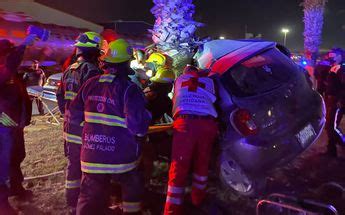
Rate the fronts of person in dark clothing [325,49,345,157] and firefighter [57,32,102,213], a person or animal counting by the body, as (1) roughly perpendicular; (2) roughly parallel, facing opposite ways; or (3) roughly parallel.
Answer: roughly perpendicular

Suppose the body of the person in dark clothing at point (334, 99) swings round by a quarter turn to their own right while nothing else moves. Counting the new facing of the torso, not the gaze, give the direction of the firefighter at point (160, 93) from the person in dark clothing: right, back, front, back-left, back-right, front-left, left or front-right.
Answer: back-left

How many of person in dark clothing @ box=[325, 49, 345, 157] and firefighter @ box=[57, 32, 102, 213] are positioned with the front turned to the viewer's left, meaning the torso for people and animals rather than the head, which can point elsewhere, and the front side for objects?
1

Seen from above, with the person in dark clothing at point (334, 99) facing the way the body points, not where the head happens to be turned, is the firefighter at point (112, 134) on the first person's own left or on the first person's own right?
on the first person's own left

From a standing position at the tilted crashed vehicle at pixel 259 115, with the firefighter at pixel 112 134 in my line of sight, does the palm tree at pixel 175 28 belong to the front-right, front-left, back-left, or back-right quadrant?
back-right

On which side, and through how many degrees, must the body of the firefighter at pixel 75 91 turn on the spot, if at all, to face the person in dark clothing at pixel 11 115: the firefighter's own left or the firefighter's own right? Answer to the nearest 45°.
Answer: approximately 135° to the firefighter's own left

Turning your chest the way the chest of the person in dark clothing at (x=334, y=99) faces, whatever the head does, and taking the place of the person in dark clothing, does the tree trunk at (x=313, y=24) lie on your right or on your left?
on your right

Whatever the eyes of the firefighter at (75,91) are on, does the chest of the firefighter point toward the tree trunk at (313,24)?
yes

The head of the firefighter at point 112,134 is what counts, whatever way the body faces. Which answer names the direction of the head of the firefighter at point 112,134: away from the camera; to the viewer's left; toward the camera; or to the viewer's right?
away from the camera

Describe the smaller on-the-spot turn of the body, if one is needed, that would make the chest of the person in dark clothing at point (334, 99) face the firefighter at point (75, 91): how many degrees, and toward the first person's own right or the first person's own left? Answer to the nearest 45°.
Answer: approximately 45° to the first person's own left

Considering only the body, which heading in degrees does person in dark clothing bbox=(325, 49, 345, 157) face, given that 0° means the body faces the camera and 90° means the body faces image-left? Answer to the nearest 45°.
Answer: approximately 90°

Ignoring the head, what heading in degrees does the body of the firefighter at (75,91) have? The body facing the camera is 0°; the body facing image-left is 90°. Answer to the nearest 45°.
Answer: approximately 225°

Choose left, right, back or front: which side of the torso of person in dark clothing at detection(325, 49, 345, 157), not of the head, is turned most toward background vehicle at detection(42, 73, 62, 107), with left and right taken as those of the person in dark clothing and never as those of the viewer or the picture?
front
